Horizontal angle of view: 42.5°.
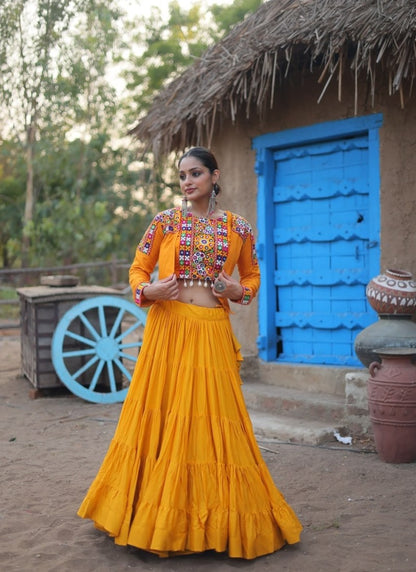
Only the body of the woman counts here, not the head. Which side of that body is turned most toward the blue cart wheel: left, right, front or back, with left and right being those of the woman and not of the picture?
back

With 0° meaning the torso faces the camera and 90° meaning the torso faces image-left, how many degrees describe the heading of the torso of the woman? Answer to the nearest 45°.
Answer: approximately 0°

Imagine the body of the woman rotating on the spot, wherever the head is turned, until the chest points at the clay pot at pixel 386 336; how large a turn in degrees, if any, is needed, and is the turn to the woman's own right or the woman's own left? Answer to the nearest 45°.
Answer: approximately 135° to the woman's own left

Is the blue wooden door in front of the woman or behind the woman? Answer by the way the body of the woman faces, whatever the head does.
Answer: behind

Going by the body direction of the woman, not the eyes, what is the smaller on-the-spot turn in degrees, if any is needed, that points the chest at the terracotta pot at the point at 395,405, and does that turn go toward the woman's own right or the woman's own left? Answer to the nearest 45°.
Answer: approximately 135° to the woman's own left

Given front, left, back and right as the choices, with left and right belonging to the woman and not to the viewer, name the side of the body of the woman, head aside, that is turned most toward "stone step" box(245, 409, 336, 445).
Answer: back
